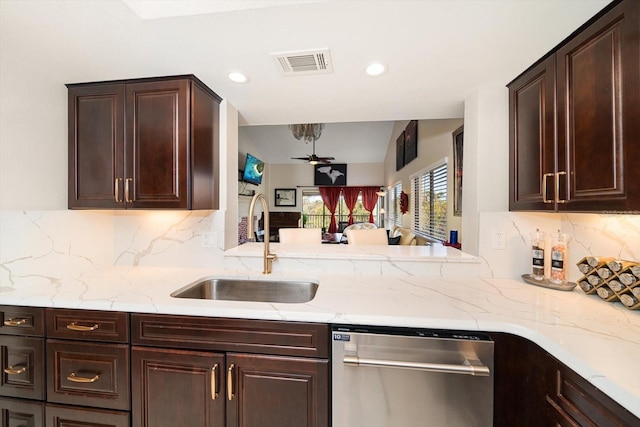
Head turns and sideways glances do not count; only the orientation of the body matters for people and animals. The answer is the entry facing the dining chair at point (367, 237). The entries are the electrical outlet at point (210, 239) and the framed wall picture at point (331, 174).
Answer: the framed wall picture

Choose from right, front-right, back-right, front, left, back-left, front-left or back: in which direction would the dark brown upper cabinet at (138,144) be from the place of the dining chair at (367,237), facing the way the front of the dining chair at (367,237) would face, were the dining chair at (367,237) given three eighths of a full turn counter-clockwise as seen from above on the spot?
front

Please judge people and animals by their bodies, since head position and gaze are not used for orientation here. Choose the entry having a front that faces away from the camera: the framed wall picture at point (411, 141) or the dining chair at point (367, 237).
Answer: the dining chair

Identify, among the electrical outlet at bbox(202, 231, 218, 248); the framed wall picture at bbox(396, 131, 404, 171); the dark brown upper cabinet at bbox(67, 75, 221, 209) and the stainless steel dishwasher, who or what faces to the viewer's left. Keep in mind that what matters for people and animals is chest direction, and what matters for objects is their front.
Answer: the framed wall picture

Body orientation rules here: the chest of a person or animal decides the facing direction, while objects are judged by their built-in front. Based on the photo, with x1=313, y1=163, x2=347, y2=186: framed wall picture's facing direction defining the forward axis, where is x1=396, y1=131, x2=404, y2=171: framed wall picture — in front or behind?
in front

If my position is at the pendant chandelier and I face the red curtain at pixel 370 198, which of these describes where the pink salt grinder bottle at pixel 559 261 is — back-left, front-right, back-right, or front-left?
back-right

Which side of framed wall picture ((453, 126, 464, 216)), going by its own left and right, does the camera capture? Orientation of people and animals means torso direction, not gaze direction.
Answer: left

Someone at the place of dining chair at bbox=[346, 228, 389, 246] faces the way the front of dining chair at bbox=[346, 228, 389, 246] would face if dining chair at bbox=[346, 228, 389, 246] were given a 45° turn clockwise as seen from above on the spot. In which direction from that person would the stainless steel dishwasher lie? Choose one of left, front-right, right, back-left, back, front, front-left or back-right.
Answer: back-right

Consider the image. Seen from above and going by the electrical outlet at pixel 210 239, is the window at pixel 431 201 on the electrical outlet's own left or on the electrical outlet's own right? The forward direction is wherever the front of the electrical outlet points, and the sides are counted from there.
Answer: on the electrical outlet's own left

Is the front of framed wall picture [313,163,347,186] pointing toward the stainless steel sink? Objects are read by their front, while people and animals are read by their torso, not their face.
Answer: yes

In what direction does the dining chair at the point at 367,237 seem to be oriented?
away from the camera

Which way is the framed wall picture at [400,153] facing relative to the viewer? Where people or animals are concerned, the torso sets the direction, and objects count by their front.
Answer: to the viewer's left

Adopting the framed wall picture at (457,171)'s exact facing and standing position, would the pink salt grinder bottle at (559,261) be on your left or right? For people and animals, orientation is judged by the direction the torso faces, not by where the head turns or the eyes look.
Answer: on your left

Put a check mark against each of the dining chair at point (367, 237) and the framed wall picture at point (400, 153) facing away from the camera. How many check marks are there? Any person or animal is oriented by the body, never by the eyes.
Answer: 1

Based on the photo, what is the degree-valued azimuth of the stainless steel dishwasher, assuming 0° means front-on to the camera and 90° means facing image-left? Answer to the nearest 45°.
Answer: approximately 0°
